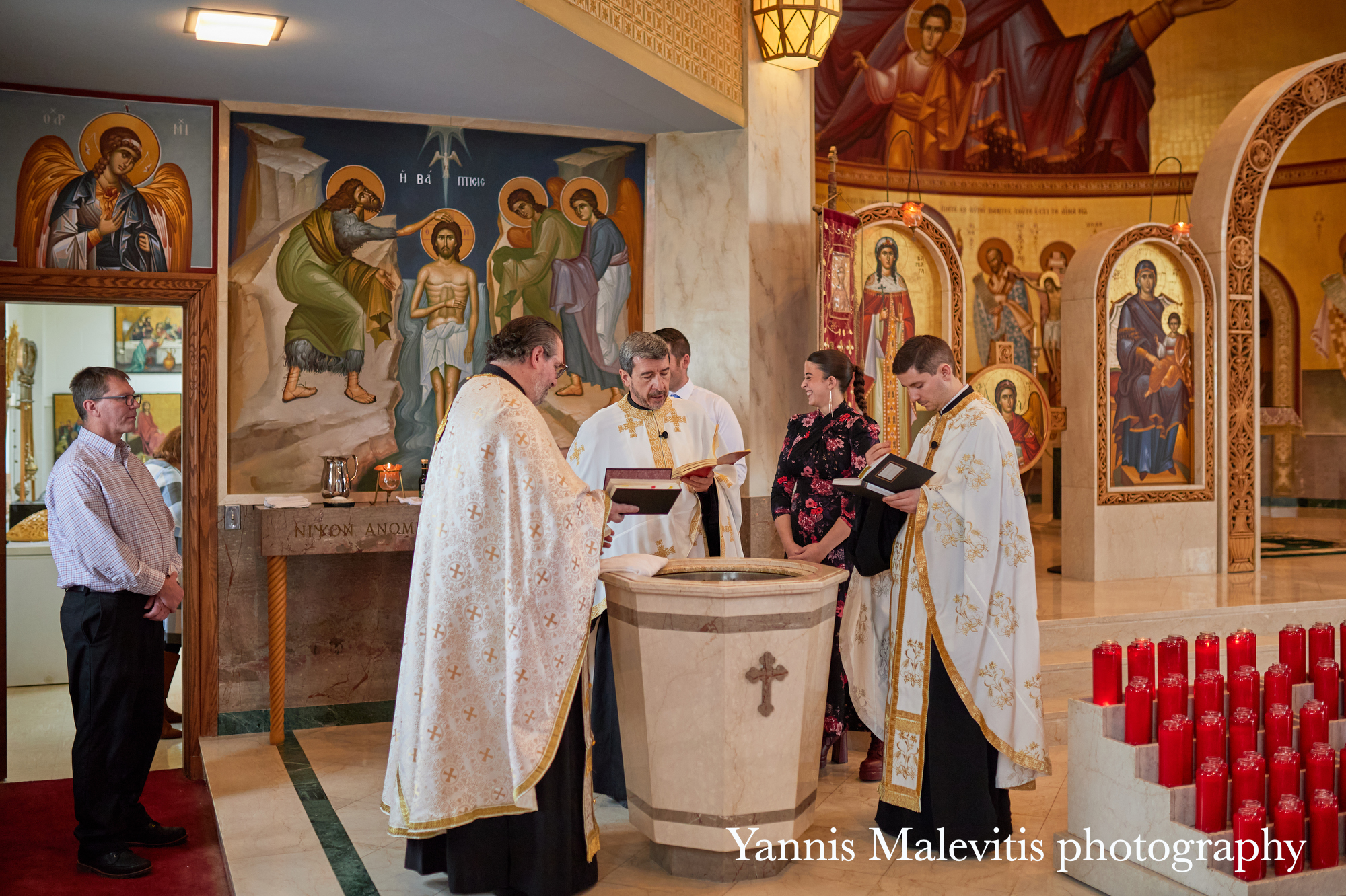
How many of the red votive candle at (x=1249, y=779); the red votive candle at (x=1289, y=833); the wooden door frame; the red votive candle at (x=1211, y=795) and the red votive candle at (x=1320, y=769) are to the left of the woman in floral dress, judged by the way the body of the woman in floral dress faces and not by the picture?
4

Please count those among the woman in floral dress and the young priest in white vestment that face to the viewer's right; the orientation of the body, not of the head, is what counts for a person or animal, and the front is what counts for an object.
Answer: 0

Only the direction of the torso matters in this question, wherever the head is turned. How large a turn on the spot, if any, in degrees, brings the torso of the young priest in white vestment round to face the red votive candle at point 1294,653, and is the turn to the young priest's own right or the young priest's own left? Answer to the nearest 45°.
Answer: approximately 135° to the young priest's own left

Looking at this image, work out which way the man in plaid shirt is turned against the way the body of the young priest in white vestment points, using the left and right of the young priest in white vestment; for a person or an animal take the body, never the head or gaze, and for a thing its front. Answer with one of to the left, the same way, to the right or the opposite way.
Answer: the opposite way

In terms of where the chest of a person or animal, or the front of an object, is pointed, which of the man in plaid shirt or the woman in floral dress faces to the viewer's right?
the man in plaid shirt

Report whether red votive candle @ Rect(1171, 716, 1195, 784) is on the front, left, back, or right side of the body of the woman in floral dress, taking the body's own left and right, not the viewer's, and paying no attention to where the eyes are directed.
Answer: left

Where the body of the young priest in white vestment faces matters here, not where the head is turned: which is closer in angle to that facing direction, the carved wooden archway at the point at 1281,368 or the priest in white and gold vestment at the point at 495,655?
the priest in white and gold vestment

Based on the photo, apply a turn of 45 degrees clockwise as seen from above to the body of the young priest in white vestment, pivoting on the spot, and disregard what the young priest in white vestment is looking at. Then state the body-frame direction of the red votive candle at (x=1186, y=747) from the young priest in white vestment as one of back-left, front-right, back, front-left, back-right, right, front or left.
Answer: back-left

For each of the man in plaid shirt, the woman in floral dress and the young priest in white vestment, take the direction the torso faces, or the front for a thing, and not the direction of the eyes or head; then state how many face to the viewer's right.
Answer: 1

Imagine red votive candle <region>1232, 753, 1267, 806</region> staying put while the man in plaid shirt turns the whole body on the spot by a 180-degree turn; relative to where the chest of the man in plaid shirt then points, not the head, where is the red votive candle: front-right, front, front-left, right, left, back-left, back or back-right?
back-left

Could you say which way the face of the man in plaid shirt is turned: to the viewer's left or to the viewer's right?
to the viewer's right

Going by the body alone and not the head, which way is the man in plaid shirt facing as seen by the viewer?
to the viewer's right
